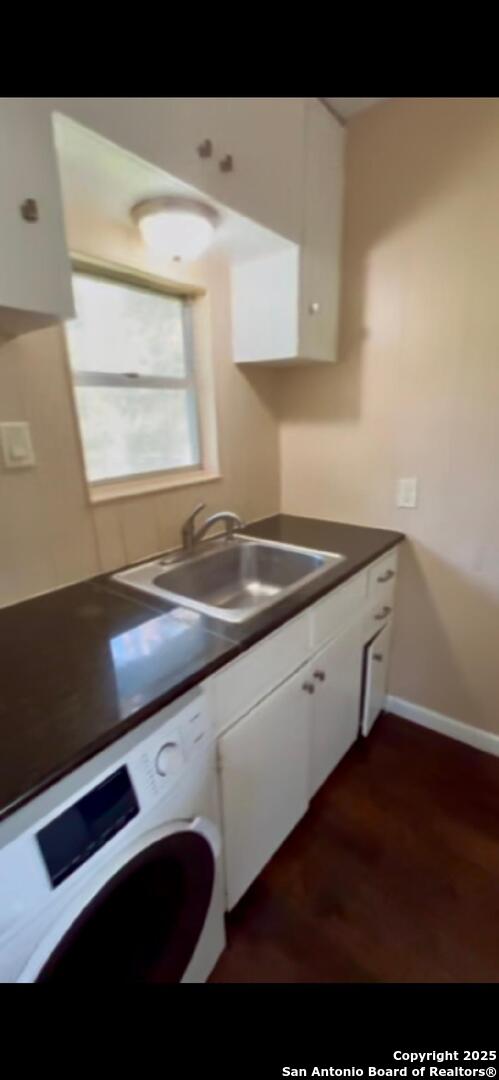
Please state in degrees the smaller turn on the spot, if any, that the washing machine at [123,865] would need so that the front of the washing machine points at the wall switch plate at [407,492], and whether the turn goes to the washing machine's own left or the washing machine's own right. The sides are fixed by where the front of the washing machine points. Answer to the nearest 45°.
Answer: approximately 90° to the washing machine's own left

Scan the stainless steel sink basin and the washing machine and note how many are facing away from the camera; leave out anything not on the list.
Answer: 0

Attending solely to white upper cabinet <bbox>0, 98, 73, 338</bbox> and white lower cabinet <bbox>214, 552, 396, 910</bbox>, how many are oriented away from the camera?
0

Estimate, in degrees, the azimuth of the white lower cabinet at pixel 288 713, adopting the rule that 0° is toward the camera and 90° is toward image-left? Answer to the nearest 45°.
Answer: approximately 315°

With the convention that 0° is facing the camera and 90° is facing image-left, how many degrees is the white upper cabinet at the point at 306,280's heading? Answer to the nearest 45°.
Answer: approximately 315°

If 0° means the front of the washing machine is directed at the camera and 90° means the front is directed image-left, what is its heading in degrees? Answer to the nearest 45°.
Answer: approximately 315°

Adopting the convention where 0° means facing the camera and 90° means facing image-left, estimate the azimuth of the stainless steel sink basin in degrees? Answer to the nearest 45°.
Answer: approximately 315°
